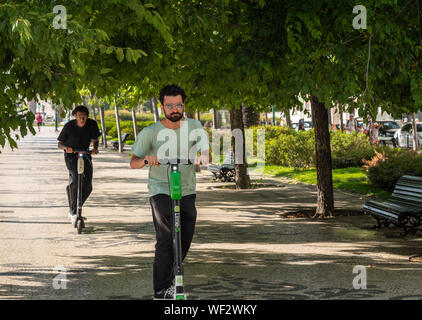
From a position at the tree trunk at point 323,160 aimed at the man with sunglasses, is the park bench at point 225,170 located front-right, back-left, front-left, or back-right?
back-right

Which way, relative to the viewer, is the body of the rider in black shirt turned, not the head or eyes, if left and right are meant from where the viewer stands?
facing the viewer

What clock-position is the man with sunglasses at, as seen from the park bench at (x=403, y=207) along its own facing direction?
The man with sunglasses is roughly at 11 o'clock from the park bench.

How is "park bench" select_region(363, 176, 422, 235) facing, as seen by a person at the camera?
facing the viewer and to the left of the viewer

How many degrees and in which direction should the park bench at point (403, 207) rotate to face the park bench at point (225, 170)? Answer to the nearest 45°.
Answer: approximately 90° to its right

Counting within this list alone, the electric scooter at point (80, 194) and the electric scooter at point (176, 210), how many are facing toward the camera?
2

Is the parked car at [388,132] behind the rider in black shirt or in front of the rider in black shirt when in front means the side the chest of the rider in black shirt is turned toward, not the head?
behind

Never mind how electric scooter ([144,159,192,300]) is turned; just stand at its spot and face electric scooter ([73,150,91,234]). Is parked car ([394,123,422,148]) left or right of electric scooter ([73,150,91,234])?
right

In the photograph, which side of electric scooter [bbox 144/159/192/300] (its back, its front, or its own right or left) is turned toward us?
front

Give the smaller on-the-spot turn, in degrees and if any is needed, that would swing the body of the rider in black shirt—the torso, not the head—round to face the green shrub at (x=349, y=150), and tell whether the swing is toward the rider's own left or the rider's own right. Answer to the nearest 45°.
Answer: approximately 135° to the rider's own left

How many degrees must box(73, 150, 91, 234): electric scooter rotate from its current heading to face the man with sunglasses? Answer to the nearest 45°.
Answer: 0° — it already faces them

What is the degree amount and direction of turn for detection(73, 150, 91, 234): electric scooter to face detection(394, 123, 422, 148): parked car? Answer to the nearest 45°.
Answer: approximately 135° to its left

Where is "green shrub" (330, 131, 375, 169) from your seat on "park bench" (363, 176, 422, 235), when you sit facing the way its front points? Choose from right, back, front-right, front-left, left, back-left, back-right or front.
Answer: back-right

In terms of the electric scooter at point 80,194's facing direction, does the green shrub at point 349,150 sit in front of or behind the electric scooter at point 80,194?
behind

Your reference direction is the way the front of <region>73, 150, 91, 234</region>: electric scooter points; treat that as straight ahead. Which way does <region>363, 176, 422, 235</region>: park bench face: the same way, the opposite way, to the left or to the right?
to the right

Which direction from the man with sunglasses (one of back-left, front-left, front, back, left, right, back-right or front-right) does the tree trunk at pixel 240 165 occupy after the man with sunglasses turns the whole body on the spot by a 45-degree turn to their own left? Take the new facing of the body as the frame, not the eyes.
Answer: back-left
